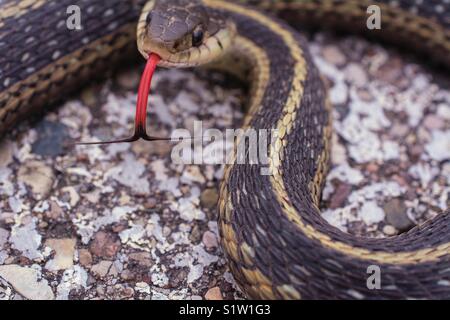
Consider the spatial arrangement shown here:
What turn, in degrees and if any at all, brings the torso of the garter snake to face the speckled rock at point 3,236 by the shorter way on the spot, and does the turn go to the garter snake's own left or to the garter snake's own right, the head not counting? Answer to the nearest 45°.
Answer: approximately 45° to the garter snake's own right

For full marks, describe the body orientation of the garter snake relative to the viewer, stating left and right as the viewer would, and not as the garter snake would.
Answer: facing the viewer and to the left of the viewer

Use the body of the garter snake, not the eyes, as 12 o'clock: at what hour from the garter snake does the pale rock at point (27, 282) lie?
The pale rock is roughly at 1 o'clock from the garter snake.
